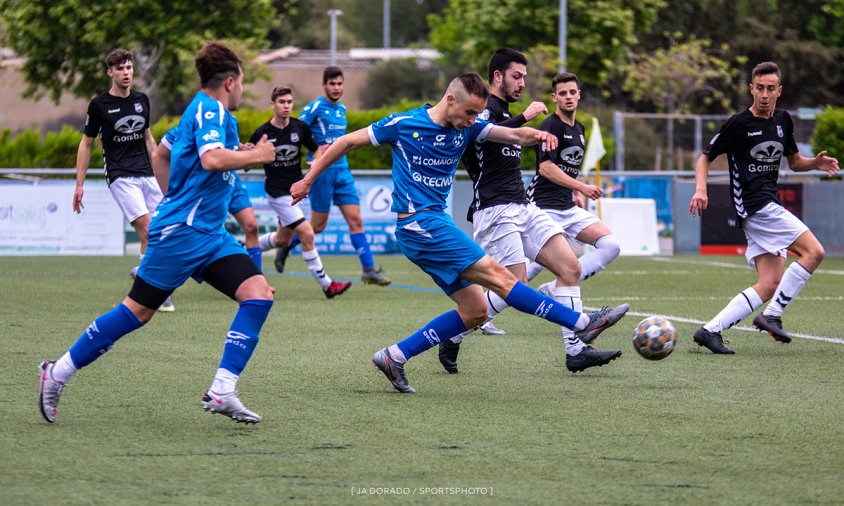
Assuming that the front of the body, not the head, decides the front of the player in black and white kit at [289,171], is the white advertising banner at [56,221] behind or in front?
behind

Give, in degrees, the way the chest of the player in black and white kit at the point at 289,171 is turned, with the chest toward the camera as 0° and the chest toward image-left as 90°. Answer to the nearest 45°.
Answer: approximately 315°

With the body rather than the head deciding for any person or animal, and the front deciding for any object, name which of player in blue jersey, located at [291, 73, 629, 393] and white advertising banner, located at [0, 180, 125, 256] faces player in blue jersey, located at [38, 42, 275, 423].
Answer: the white advertising banner

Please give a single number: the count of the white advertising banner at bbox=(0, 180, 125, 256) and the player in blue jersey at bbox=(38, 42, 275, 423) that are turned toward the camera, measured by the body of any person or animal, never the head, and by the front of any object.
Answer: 1

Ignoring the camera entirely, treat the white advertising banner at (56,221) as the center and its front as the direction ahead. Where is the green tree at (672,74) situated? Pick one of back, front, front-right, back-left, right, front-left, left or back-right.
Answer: back-left

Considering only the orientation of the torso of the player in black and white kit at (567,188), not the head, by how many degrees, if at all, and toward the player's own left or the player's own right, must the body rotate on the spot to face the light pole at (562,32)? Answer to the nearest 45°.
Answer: approximately 135° to the player's own left

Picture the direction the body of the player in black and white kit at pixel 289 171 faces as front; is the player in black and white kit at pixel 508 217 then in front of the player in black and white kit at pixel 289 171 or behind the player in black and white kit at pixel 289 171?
in front

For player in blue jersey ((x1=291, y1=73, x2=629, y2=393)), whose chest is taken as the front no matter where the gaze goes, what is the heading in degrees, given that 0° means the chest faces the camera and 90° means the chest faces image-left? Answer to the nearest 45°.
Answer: approximately 315°

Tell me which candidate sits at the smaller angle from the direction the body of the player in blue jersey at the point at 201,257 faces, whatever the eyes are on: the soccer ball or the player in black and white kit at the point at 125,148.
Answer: the soccer ball

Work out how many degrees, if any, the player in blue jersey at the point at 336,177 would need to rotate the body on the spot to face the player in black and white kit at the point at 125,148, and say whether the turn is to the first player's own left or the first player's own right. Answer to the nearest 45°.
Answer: approximately 90° to the first player's own right
